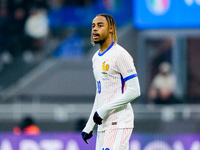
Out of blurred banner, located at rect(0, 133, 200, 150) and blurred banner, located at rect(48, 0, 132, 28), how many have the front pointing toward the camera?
2

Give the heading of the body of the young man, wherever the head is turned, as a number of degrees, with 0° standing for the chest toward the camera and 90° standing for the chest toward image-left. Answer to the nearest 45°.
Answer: approximately 45°

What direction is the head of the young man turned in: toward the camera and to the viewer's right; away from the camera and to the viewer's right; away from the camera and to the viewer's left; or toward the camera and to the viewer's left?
toward the camera and to the viewer's left

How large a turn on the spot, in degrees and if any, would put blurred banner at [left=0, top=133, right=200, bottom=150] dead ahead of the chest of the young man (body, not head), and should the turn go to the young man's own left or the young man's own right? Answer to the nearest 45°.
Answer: approximately 135° to the young man's own right

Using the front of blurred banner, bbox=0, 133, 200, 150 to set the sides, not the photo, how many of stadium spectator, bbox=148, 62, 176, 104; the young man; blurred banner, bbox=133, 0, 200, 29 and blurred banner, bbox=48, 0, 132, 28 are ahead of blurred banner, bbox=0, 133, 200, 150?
1

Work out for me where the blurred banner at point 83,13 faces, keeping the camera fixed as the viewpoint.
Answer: facing the viewer

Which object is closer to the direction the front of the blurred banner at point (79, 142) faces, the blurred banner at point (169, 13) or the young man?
the young man

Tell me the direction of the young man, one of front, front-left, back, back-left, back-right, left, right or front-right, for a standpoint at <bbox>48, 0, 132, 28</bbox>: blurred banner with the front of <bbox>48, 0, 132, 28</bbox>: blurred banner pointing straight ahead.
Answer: front

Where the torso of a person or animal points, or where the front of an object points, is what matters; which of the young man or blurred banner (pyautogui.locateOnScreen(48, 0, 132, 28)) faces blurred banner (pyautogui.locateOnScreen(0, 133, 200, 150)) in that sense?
blurred banner (pyautogui.locateOnScreen(48, 0, 132, 28))

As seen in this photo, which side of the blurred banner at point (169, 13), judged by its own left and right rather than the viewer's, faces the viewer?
front

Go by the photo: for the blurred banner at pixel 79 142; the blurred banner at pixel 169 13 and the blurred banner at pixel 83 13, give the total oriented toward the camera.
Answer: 3

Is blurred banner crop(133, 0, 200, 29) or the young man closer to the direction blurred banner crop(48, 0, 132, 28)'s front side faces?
the young man

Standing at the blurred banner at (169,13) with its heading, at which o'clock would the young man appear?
The young man is roughly at 12 o'clock from the blurred banner.
